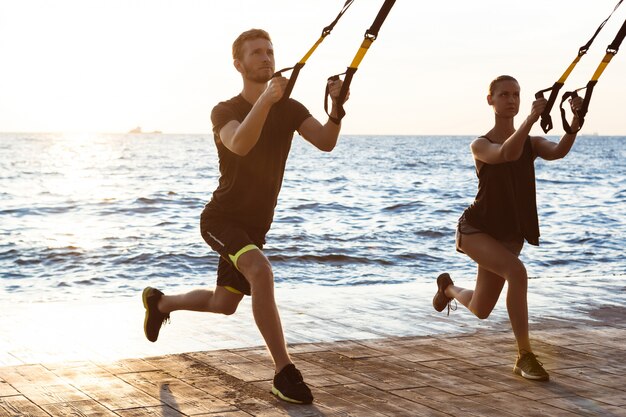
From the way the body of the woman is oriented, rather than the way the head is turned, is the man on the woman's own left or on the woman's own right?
on the woman's own right

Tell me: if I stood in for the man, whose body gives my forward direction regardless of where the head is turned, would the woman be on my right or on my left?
on my left
